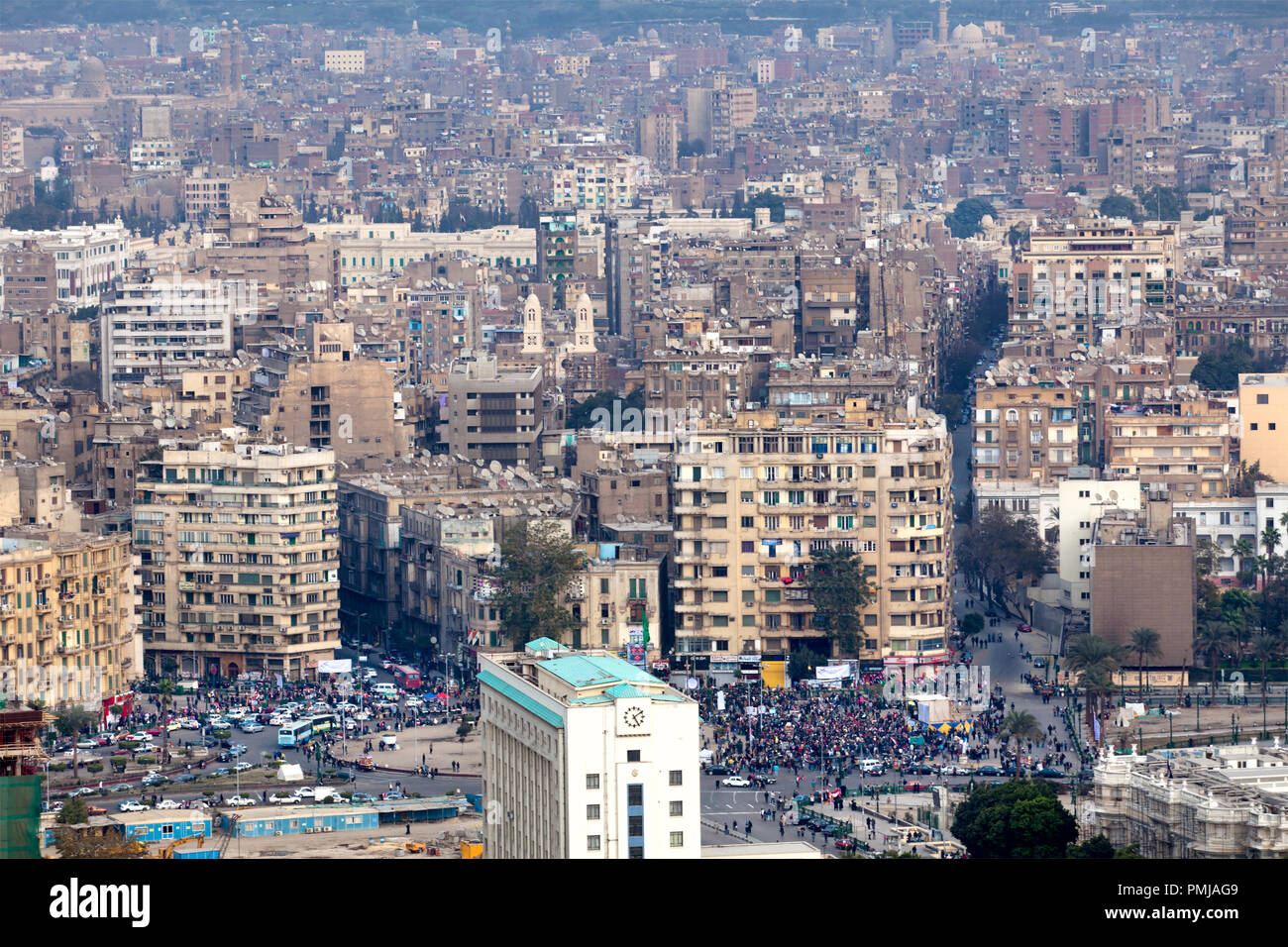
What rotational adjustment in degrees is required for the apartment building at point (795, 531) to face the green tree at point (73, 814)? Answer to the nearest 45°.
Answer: approximately 45° to its right

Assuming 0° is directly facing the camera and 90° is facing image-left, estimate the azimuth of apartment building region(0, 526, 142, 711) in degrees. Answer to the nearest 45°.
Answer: approximately 315°

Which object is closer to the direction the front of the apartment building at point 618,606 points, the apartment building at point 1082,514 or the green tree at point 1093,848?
the green tree

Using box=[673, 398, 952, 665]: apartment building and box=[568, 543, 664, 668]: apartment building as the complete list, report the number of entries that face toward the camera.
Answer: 2

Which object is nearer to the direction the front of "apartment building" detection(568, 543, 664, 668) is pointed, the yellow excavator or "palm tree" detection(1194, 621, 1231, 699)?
the yellow excavator

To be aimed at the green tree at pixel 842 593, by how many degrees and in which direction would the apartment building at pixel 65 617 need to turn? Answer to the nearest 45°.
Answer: approximately 45° to its left

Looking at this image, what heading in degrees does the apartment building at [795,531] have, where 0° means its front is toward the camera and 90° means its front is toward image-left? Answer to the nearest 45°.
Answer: approximately 0°

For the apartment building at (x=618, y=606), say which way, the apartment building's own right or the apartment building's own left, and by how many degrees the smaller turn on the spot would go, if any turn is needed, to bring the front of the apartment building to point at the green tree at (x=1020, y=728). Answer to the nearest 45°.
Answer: approximately 45° to the apartment building's own left

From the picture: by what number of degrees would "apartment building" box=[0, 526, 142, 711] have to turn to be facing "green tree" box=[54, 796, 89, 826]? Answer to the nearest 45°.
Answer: approximately 45° to its right

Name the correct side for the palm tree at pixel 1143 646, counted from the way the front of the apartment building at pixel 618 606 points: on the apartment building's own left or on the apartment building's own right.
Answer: on the apartment building's own left
